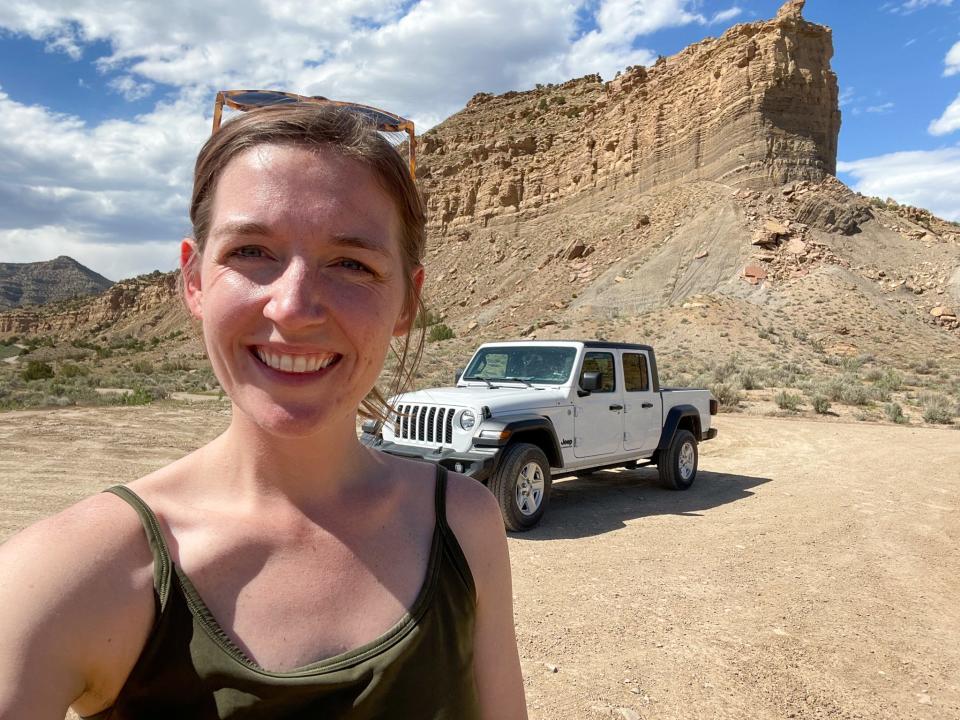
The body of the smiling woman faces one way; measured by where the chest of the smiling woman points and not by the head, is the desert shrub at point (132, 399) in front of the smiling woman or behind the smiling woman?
behind

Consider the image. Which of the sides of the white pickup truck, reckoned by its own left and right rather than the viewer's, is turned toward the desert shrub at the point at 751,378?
back

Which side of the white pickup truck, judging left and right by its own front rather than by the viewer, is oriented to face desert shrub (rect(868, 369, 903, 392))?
back

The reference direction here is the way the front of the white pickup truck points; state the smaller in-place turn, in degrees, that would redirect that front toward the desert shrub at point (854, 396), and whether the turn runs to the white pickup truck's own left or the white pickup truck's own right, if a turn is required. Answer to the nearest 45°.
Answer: approximately 180°

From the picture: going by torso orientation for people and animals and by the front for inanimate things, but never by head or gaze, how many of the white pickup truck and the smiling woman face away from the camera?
0

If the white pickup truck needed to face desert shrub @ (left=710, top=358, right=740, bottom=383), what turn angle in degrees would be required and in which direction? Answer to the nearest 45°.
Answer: approximately 135° to its right

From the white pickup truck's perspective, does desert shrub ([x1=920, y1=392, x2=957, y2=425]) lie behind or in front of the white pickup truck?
behind

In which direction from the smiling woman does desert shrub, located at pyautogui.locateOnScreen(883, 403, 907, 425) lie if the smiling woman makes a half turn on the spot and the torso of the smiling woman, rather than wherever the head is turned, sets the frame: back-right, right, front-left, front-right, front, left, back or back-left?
front-right

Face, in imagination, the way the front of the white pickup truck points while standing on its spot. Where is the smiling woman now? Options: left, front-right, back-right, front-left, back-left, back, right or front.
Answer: front-left

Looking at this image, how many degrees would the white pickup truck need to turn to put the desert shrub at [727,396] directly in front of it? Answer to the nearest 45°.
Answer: approximately 180°

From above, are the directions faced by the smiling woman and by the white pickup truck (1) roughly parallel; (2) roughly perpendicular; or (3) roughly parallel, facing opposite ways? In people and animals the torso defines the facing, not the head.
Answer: roughly perpendicular

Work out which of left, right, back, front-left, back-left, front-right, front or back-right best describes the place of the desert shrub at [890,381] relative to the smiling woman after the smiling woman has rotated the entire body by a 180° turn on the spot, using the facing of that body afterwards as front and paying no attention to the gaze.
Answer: front-right

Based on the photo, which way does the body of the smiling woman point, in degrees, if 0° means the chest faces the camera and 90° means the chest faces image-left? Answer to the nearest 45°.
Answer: approximately 0°

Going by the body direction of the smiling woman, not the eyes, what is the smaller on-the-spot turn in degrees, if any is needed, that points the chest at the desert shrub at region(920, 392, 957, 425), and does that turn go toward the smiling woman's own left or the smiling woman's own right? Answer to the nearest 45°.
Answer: approximately 135° to the smiling woman's own left

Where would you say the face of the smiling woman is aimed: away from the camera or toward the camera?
toward the camera

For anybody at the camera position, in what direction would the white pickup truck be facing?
facing the viewer and to the left of the viewer

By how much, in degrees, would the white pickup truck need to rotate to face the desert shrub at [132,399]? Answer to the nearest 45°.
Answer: approximately 90° to its right

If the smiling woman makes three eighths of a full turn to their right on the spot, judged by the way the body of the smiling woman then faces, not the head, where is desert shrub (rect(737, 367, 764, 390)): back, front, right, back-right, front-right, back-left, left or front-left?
right

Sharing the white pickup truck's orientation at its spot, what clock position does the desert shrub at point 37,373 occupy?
The desert shrub is roughly at 3 o'clock from the white pickup truck.

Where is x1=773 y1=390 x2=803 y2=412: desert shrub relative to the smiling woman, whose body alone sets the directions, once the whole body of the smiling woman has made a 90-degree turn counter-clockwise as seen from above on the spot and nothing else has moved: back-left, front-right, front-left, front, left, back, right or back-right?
front-left
